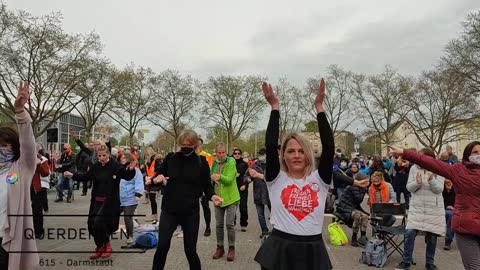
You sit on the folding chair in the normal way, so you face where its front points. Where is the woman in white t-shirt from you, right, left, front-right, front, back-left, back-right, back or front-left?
front

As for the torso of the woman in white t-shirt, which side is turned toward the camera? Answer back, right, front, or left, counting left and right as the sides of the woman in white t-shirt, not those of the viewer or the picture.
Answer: front

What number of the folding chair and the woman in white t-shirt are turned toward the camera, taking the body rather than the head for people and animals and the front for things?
2

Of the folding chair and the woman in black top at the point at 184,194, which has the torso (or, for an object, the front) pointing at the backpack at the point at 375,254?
the folding chair

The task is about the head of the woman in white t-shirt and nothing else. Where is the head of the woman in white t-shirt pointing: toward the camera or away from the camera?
toward the camera

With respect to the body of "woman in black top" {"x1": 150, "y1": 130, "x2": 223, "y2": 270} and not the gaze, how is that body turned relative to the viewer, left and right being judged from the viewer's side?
facing the viewer

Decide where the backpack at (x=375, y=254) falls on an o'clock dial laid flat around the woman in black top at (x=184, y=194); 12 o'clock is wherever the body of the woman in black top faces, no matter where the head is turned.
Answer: The backpack is roughly at 8 o'clock from the woman in black top.

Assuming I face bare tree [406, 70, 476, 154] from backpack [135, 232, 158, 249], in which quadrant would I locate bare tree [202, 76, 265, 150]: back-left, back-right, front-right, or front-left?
front-left

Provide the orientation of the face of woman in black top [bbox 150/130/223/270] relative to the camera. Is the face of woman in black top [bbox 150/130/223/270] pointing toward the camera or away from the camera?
toward the camera

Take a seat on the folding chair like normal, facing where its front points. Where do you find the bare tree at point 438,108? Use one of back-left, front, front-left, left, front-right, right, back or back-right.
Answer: back

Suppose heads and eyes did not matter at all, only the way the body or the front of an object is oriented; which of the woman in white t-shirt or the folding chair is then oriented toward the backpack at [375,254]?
the folding chair

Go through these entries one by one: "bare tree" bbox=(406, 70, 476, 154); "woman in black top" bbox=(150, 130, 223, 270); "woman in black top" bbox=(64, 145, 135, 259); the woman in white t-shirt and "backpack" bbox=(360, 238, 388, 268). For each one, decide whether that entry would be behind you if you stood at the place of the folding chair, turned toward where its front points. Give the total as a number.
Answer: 1

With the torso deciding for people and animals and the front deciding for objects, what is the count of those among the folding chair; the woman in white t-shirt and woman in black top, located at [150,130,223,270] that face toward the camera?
3

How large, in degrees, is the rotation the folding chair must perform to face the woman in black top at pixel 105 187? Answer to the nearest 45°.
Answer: approximately 45° to its right

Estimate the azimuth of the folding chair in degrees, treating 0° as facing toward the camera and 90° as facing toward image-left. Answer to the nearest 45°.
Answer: approximately 0°

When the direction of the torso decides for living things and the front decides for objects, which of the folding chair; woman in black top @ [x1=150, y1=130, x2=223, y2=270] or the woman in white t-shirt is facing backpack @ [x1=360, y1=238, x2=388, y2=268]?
the folding chair
